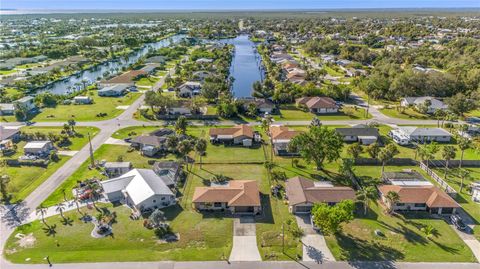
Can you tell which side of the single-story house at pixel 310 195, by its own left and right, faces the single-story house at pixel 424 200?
left

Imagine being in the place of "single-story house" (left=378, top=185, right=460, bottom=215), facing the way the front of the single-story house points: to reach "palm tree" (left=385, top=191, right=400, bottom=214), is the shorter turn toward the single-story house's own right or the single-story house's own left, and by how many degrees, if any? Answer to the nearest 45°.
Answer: approximately 45° to the single-story house's own right

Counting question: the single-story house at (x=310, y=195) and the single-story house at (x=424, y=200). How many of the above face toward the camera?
2

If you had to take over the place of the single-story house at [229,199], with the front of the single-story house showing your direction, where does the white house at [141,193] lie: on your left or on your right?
on your right

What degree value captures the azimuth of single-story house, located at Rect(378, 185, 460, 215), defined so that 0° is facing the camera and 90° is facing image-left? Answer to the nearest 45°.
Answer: approximately 0°

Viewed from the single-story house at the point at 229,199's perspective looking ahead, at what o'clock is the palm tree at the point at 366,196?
The palm tree is roughly at 9 o'clock from the single-story house.
